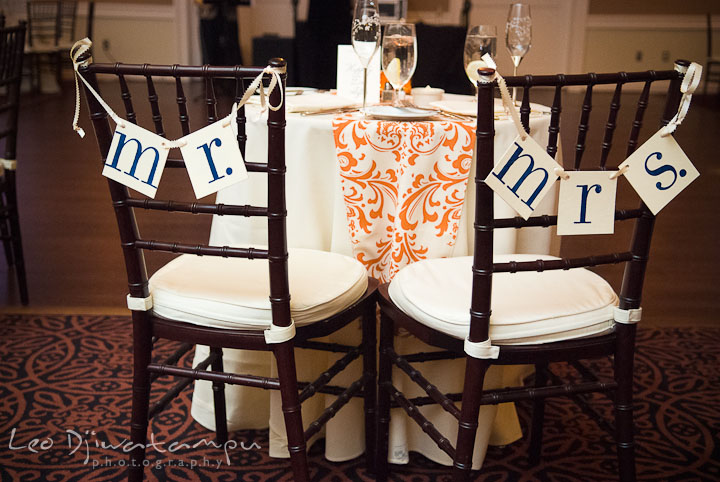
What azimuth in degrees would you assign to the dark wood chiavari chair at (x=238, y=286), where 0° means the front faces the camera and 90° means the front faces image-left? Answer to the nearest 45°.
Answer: approximately 225°

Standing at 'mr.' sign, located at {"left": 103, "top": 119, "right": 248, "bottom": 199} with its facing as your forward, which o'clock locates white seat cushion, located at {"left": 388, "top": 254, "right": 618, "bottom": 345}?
The white seat cushion is roughly at 9 o'clock from the 'mr.' sign.

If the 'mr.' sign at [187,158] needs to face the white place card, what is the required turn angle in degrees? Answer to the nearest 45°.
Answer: approximately 135° to its left

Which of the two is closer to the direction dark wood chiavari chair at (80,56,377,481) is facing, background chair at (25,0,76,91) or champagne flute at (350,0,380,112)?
the champagne flute

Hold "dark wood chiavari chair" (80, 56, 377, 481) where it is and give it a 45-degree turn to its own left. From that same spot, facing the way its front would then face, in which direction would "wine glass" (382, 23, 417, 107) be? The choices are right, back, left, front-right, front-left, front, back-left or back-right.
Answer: front-right

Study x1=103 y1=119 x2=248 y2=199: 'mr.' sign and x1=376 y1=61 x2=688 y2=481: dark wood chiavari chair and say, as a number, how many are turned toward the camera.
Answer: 1

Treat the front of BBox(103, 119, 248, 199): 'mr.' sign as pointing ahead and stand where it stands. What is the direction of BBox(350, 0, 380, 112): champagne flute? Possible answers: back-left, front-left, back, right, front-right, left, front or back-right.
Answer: back-left

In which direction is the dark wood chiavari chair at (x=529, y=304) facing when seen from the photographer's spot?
facing away from the viewer and to the left of the viewer

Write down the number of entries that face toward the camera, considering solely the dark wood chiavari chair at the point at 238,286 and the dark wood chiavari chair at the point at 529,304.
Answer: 0

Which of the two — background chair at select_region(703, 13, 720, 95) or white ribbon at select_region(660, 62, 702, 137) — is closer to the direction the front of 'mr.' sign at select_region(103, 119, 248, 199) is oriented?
the white ribbon

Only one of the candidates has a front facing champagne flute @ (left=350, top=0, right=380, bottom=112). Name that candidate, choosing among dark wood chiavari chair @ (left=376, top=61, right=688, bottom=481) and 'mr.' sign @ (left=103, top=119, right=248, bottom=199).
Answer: the dark wood chiavari chair

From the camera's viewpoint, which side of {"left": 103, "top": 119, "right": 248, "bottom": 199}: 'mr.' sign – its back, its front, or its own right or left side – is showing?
front

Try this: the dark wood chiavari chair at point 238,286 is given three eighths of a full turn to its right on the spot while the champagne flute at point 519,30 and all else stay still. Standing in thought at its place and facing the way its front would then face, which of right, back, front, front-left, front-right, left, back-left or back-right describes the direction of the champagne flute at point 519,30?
back-left

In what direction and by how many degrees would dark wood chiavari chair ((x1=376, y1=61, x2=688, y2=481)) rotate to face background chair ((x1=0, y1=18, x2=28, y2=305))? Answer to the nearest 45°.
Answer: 0° — it already faces it
